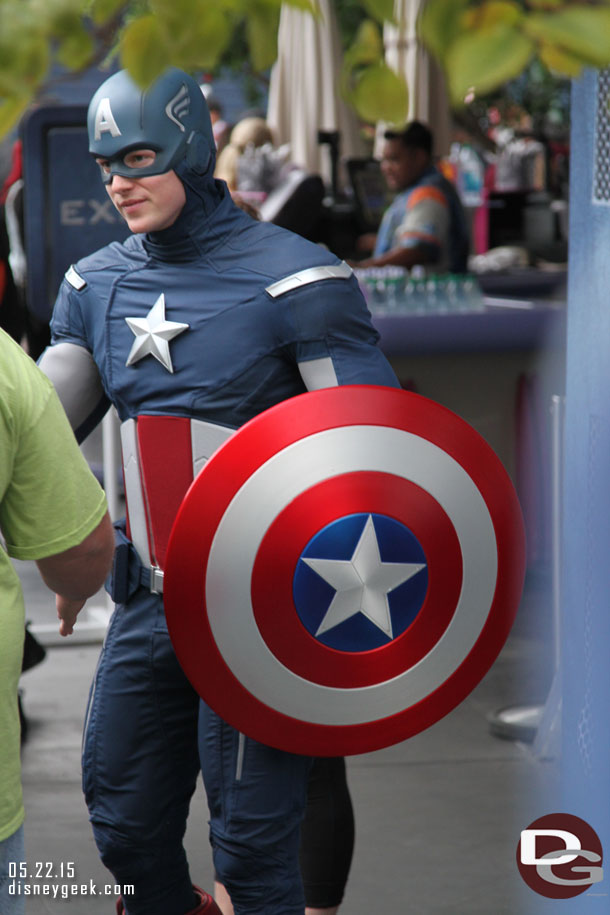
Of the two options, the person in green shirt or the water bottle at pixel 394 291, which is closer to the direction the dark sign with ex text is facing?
the person in green shirt

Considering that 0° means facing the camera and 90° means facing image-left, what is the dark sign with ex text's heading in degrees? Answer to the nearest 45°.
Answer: approximately 0°

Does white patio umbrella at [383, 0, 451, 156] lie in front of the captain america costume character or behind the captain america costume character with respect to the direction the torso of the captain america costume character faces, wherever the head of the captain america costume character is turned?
behind

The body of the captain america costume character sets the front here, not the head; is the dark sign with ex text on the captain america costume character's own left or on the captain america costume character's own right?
on the captain america costume character's own right

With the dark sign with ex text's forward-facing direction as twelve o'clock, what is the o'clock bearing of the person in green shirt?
The person in green shirt is roughly at 12 o'clock from the dark sign with ex text.

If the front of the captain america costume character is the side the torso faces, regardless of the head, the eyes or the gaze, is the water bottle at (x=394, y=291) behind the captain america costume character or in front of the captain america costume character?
behind

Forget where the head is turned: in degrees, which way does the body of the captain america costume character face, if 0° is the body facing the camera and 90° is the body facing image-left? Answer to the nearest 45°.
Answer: approximately 45°

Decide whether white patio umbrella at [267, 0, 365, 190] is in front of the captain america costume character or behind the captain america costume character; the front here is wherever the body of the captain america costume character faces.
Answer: behind

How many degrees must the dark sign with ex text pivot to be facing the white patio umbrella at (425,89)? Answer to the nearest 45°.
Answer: approximately 135° to its left

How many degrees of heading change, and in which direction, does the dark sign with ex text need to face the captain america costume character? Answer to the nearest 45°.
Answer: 0° — it already faces them

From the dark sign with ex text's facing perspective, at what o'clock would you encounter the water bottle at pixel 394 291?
The water bottle is roughly at 8 o'clock from the dark sign with ex text.

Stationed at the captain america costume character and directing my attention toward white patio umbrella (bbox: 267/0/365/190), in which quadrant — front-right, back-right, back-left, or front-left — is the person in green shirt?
back-left
